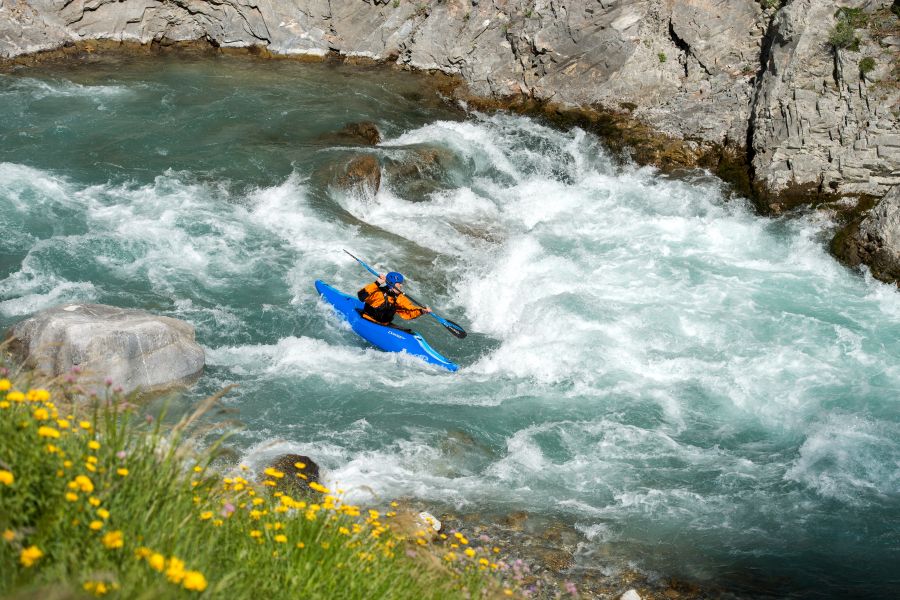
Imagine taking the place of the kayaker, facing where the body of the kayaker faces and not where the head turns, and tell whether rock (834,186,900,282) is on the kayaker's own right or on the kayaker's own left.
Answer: on the kayaker's own left

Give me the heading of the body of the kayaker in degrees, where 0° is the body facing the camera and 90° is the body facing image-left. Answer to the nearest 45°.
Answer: approximately 315°

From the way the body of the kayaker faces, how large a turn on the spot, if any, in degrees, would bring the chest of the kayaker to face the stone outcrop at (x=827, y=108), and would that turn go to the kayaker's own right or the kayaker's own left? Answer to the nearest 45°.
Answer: approximately 90° to the kayaker's own left

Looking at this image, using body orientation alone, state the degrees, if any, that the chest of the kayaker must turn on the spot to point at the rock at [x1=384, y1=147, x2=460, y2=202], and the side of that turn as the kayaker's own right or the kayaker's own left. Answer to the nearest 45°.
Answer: approximately 135° to the kayaker's own left

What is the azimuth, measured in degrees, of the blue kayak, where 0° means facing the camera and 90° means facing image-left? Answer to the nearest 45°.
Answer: approximately 315°

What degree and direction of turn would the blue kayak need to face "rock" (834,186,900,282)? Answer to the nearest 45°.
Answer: approximately 45° to its left

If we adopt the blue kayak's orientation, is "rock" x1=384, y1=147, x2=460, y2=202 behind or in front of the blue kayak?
behind

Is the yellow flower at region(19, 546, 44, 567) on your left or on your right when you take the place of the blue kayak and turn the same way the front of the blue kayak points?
on your right

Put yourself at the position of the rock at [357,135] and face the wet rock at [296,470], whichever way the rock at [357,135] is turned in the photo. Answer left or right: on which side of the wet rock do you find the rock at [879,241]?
left

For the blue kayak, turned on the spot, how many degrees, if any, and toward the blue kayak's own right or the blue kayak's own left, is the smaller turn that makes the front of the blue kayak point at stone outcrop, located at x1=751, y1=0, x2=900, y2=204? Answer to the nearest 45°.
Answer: approximately 90° to the blue kayak's own left
